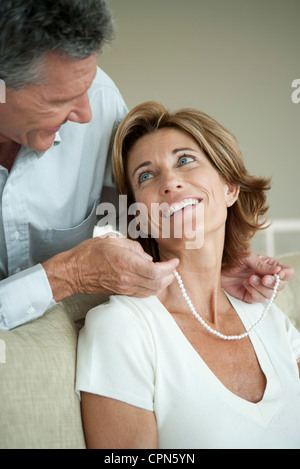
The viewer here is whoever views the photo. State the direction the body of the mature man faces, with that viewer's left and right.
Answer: facing the viewer and to the right of the viewer

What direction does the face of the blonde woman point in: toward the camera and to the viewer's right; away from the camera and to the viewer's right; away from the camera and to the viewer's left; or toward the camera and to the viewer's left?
toward the camera and to the viewer's left
